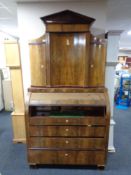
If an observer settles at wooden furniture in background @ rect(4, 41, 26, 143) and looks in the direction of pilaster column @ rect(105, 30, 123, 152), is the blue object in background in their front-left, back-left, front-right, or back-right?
front-left

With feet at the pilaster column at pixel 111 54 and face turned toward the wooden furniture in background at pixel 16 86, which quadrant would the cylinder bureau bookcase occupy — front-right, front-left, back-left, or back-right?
front-left

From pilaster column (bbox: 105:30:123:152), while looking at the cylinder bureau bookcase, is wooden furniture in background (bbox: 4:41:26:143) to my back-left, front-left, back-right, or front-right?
front-right

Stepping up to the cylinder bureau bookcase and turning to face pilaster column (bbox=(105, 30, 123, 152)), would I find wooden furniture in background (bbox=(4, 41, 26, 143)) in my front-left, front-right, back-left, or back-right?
back-left

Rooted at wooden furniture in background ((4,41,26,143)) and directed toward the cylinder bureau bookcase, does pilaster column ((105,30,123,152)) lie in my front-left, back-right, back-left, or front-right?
front-left

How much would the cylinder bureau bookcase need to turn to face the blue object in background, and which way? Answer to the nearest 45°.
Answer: approximately 135° to its left

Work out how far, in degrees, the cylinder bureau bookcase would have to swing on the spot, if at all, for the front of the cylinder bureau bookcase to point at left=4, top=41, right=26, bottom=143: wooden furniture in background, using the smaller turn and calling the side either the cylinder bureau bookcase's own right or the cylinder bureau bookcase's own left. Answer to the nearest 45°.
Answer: approximately 135° to the cylinder bureau bookcase's own right

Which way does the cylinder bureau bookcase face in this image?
toward the camera

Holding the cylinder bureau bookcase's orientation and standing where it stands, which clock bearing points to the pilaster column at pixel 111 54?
The pilaster column is roughly at 8 o'clock from the cylinder bureau bookcase.
